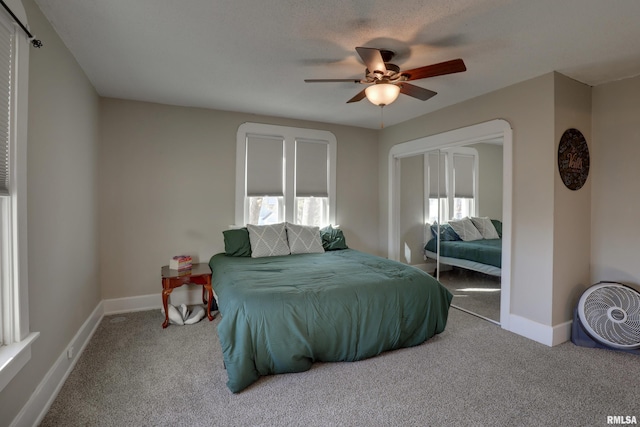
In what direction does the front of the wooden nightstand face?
toward the camera

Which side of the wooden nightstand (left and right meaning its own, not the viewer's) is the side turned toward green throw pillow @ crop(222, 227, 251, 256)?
left

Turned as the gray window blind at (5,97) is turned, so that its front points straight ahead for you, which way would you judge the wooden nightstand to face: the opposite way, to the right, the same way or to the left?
to the right

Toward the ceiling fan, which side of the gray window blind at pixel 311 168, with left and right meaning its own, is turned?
front

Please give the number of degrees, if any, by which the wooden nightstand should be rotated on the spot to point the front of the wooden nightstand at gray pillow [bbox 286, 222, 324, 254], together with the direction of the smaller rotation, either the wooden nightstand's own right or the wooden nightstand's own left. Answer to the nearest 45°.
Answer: approximately 90° to the wooden nightstand's own left

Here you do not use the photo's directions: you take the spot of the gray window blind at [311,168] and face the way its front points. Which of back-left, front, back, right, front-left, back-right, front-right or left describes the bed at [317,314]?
front

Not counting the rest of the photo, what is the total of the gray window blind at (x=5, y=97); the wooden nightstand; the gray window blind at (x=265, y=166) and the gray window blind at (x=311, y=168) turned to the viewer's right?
1

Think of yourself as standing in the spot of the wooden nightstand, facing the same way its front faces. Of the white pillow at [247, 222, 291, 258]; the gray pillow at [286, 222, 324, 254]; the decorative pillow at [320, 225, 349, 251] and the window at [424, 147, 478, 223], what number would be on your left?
4

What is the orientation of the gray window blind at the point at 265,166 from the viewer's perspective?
toward the camera

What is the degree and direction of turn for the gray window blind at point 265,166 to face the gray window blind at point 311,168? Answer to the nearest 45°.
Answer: approximately 90° to its left

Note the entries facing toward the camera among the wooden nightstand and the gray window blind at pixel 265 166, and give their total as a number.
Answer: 2

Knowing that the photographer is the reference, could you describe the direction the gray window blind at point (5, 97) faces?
facing to the right of the viewer
